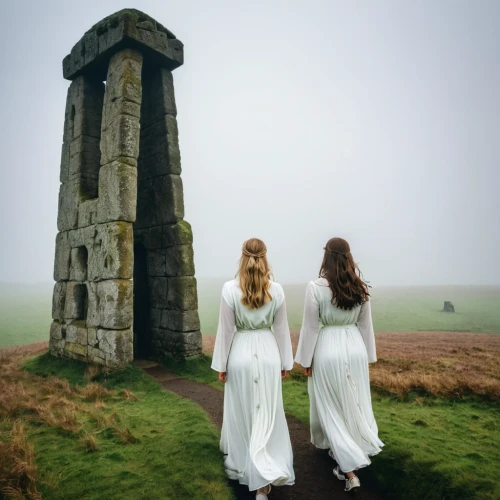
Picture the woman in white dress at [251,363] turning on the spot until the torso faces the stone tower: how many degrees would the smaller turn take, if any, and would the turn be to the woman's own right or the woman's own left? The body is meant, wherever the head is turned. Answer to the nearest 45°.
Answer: approximately 45° to the woman's own left

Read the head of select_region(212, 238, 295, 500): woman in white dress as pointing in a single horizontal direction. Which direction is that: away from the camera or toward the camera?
away from the camera

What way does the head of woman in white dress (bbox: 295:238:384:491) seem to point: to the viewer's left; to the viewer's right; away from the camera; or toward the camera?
away from the camera

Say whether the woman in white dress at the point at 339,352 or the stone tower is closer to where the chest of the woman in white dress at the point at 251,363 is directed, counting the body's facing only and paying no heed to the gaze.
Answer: the stone tower

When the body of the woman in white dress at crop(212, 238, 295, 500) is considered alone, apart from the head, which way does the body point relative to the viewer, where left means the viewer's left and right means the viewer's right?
facing away from the viewer

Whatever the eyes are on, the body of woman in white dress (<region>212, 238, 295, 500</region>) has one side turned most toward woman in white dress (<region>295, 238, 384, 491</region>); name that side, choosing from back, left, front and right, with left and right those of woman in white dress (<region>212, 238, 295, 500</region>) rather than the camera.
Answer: right

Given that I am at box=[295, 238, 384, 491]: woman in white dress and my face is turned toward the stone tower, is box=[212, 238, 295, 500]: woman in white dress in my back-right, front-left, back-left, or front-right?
front-left
